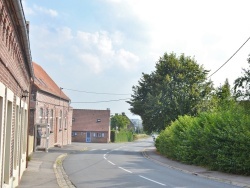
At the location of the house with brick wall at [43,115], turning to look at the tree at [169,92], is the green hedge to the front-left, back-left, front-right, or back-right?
front-right

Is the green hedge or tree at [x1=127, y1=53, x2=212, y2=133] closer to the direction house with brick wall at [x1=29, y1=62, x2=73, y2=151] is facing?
the green hedge

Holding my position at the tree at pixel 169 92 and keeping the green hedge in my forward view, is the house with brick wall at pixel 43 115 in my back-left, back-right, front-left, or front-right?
front-right

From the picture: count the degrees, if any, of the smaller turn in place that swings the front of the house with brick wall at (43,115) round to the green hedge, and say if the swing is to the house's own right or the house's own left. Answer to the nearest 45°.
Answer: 0° — it already faces it

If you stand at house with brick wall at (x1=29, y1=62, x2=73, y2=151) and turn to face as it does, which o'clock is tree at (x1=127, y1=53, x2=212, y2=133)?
The tree is roughly at 10 o'clock from the house with brick wall.
